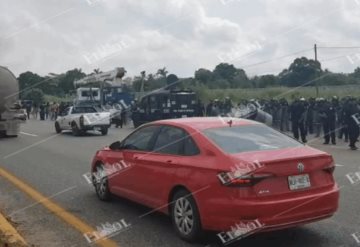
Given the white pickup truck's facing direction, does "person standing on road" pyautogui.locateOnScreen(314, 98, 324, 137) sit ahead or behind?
behind

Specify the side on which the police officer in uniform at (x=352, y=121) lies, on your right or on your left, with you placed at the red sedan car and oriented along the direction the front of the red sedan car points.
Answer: on your right

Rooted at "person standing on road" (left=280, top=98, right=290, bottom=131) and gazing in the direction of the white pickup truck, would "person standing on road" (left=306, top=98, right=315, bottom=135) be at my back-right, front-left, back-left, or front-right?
back-left

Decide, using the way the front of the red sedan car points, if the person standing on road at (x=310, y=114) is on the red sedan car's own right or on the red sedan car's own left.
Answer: on the red sedan car's own right

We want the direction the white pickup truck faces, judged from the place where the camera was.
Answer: facing away from the viewer and to the left of the viewer

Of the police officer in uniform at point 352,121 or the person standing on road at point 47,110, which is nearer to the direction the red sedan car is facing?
the person standing on road

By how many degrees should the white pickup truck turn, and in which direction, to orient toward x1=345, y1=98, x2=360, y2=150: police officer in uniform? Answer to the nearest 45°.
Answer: approximately 180°

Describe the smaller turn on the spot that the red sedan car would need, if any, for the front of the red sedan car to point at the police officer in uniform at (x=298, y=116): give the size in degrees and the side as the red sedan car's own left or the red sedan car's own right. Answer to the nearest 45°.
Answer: approximately 45° to the red sedan car's own right

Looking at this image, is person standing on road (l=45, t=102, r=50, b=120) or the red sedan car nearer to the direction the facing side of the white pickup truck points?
the person standing on road

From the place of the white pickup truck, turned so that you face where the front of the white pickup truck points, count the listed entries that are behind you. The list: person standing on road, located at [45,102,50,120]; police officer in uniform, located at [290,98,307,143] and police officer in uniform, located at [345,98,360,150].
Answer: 2

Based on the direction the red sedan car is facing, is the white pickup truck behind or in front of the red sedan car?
in front

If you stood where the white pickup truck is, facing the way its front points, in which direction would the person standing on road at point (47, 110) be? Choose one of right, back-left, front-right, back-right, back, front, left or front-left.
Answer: front-right
